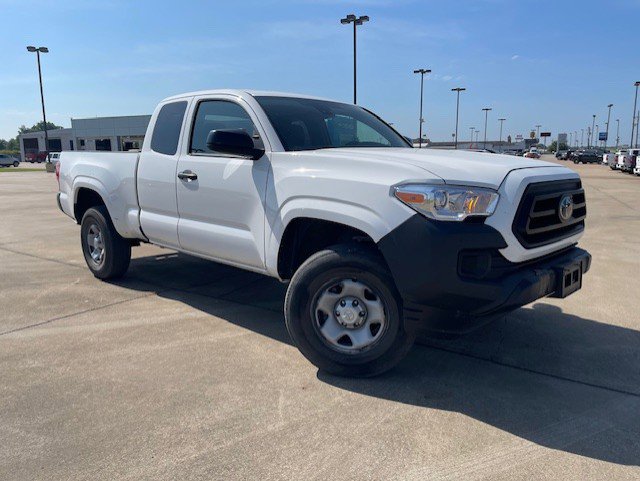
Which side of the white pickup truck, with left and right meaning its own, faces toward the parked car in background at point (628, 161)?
left

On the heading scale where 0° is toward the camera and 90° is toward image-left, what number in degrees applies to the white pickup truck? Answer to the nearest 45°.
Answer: approximately 315°
